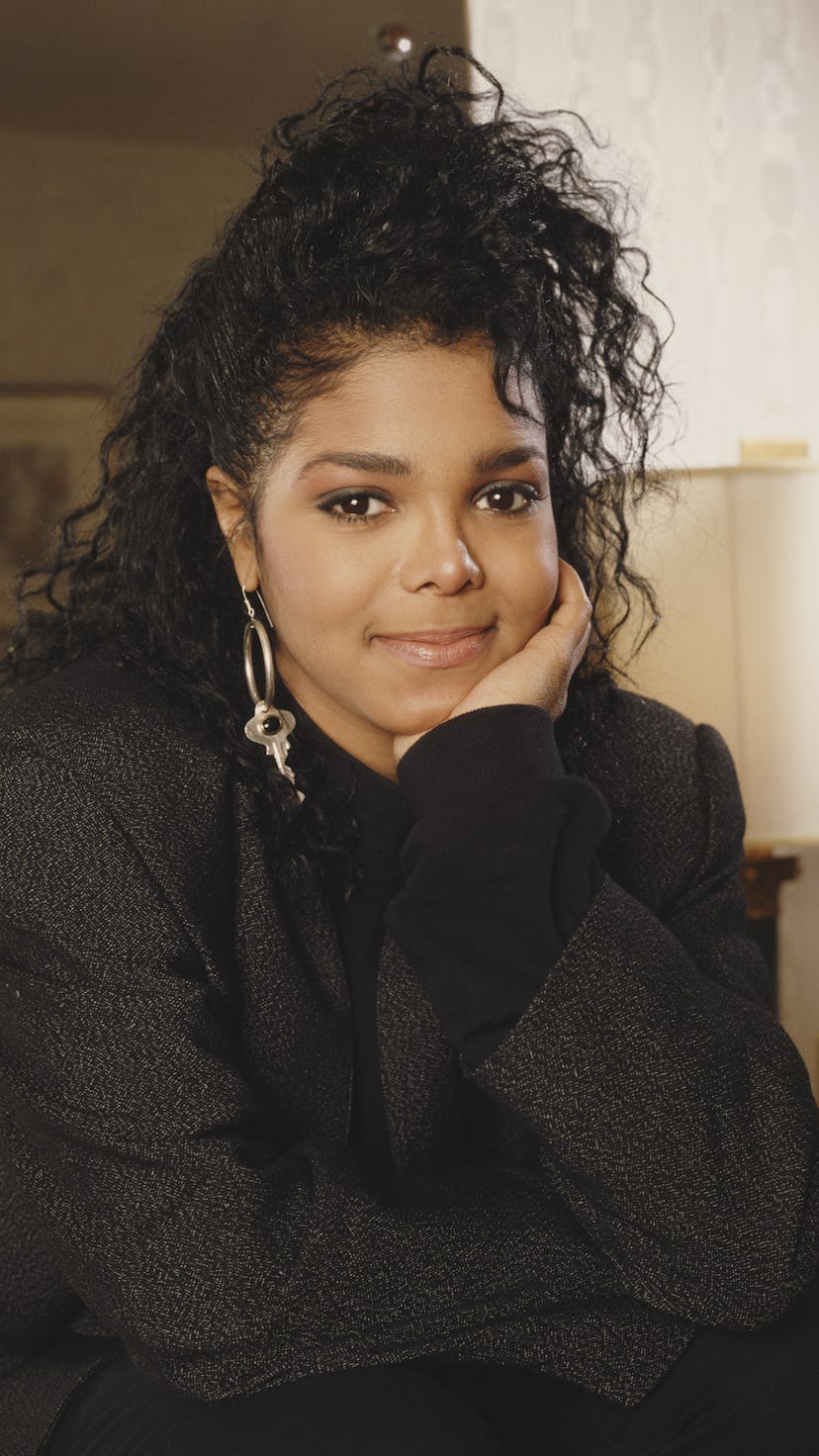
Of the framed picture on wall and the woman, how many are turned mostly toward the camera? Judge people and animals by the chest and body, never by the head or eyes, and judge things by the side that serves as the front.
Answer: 2

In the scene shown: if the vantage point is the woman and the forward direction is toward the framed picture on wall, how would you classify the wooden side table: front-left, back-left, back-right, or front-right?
front-right

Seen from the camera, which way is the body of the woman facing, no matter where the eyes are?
toward the camera

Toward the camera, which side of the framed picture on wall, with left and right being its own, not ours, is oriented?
front

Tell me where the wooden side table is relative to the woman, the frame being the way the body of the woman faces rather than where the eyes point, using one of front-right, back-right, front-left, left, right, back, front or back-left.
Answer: back-left

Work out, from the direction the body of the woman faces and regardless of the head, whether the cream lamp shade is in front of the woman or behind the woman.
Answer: behind

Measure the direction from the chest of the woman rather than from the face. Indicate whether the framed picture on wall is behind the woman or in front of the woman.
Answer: behind

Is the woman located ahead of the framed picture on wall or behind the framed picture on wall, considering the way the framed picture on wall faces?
ahead

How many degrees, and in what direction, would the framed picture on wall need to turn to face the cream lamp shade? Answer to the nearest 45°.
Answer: approximately 45° to its left
